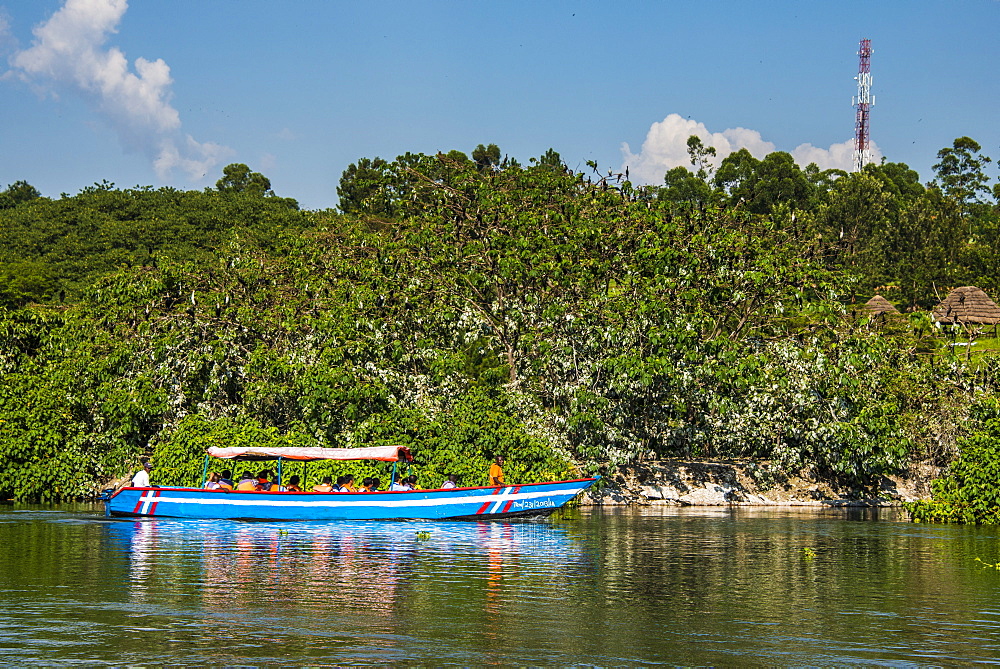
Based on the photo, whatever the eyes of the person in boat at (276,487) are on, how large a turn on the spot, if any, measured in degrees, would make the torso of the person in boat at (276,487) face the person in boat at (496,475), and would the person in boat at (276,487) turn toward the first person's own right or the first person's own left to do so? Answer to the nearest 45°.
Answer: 0° — they already face them

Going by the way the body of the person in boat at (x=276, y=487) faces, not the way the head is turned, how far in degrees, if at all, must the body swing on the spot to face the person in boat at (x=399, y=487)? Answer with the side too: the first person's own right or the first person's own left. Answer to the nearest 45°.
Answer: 0° — they already face them

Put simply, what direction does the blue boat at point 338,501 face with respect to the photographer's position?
facing to the right of the viewer

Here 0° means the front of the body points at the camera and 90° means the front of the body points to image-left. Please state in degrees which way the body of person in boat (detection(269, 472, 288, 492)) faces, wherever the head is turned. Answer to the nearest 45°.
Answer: approximately 270°
